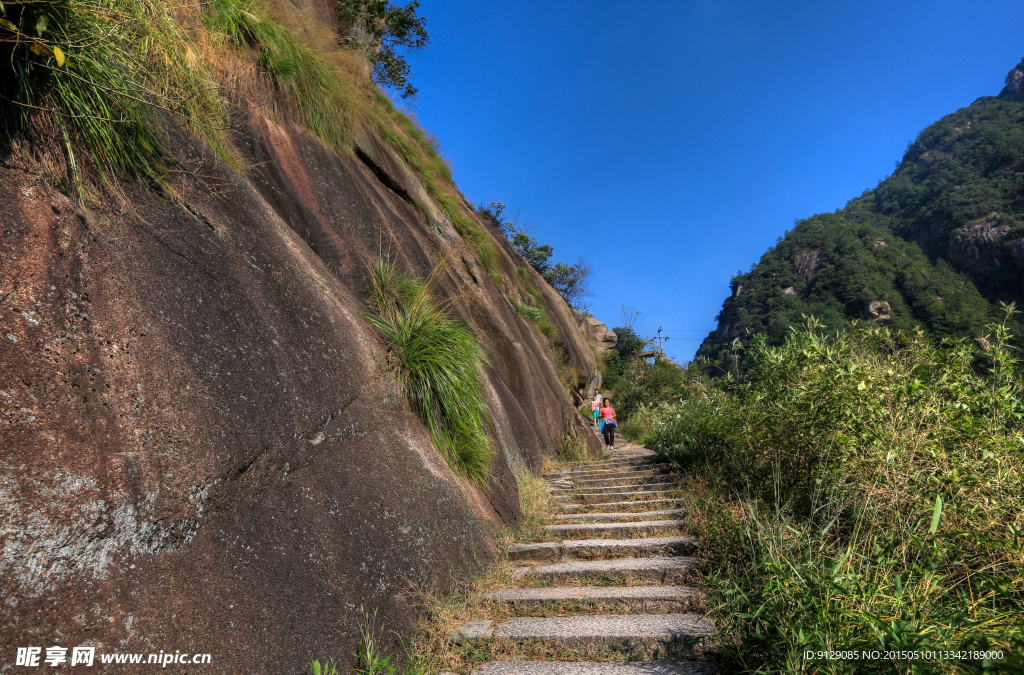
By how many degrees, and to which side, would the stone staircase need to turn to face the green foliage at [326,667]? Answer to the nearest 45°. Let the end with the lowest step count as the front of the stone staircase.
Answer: approximately 45° to its right

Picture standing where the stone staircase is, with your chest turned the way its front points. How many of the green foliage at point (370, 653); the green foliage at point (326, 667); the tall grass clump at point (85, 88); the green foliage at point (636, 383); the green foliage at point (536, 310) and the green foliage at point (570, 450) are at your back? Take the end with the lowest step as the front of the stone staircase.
3

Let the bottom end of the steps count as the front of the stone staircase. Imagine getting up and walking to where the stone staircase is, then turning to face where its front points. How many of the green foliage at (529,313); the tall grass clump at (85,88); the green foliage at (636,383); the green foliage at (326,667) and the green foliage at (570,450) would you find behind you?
3

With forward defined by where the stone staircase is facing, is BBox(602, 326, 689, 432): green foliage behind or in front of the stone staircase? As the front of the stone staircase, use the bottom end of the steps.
behind

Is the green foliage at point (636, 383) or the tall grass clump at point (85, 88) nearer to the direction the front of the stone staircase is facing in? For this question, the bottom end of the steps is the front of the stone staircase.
the tall grass clump

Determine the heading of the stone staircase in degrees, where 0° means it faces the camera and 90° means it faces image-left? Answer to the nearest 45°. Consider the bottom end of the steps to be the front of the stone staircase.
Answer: approximately 0°

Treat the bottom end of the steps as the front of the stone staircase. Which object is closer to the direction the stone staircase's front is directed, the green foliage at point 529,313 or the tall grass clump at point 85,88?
the tall grass clump

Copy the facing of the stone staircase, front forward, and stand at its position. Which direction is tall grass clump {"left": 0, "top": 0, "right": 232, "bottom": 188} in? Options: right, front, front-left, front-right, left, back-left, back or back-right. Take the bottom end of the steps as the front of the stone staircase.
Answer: front-right

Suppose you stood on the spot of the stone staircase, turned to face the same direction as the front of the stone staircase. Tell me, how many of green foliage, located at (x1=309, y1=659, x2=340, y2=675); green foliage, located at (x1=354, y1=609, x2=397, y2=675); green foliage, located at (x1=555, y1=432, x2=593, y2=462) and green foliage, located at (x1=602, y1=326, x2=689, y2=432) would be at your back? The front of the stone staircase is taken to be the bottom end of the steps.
2

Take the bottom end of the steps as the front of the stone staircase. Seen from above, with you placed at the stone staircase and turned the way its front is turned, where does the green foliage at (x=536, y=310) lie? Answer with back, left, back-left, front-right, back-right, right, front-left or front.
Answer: back

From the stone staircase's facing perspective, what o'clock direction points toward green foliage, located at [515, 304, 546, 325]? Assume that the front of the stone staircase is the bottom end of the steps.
The green foliage is roughly at 6 o'clock from the stone staircase.

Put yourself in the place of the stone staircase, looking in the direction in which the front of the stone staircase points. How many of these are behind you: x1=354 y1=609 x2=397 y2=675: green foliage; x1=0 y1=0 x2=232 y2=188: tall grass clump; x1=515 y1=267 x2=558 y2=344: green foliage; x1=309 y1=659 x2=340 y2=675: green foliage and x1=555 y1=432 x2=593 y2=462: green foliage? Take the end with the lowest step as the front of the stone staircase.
2
